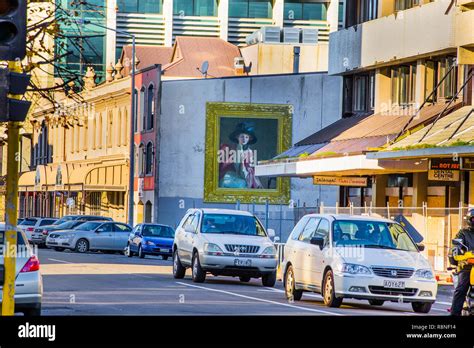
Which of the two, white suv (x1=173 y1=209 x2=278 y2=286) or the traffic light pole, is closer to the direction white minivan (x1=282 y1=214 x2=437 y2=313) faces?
the traffic light pole

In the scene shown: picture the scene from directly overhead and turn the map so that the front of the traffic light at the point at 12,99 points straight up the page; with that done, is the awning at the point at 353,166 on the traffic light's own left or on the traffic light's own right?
on the traffic light's own left

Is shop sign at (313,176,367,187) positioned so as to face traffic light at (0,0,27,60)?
yes

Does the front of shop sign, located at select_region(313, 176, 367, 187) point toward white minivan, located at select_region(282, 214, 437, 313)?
yes
